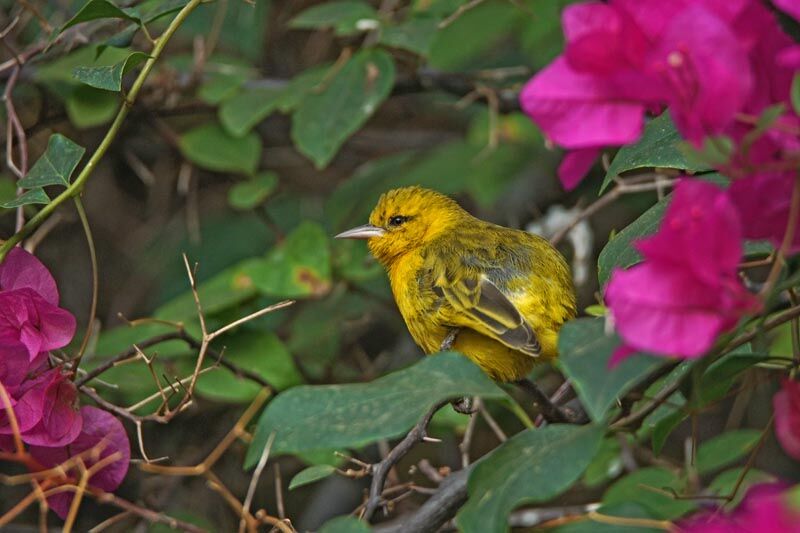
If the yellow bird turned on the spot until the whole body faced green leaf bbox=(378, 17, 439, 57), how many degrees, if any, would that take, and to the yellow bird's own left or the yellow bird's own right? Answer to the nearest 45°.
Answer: approximately 90° to the yellow bird's own right

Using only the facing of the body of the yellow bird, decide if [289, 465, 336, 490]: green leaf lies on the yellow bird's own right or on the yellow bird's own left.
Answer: on the yellow bird's own left

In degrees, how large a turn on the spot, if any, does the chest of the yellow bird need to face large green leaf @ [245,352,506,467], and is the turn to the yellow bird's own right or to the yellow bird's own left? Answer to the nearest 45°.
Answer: approximately 90° to the yellow bird's own left

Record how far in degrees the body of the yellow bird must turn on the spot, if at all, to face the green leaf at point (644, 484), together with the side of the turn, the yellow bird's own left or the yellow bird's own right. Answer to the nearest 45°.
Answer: approximately 135° to the yellow bird's own left

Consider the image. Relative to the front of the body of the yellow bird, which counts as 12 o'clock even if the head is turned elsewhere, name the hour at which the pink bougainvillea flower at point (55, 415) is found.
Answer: The pink bougainvillea flower is roughly at 10 o'clock from the yellow bird.

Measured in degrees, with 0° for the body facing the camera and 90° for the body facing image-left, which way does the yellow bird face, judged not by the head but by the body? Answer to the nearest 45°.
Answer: approximately 90°

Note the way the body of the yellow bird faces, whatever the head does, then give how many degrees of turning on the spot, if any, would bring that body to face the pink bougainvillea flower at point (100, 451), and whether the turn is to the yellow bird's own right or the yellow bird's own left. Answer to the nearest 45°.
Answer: approximately 45° to the yellow bird's own left
